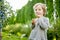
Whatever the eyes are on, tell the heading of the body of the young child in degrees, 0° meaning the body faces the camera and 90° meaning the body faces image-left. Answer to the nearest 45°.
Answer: approximately 45°
